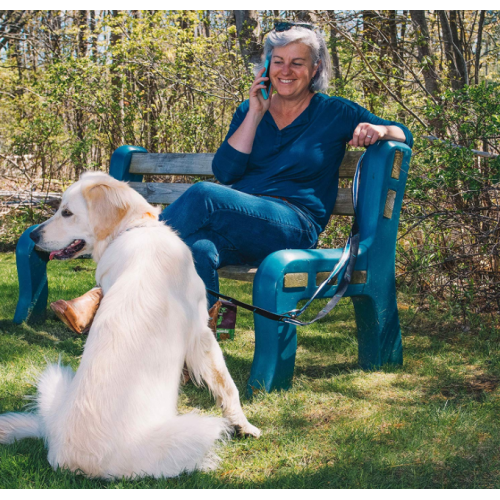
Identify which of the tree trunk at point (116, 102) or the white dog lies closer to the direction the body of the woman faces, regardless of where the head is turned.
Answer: the white dog

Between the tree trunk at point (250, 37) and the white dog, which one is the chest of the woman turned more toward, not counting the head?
the white dog

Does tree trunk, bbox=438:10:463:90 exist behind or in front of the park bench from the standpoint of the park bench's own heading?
behind

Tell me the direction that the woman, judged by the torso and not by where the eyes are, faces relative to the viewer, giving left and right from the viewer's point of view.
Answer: facing the viewer and to the left of the viewer

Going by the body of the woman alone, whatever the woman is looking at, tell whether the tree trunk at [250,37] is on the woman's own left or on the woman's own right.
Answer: on the woman's own right

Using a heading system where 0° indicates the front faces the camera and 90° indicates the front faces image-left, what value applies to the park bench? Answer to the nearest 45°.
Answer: approximately 45°

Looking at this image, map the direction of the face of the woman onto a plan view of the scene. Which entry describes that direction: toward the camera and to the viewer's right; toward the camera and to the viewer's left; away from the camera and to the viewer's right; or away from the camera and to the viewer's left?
toward the camera and to the viewer's left
